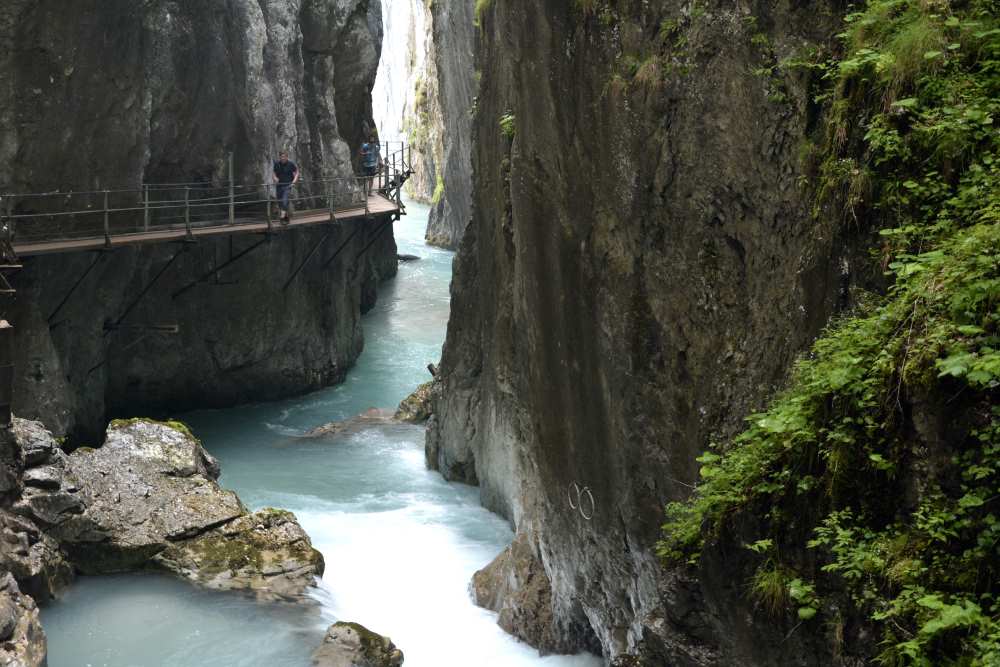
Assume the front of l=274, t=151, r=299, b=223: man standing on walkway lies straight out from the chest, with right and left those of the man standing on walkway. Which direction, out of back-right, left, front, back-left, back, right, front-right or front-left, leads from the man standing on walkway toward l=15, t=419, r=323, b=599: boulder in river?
front

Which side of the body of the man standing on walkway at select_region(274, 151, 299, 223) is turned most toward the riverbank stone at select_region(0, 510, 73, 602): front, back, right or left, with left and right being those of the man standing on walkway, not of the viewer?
front

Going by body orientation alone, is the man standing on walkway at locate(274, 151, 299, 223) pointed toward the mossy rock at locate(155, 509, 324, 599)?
yes

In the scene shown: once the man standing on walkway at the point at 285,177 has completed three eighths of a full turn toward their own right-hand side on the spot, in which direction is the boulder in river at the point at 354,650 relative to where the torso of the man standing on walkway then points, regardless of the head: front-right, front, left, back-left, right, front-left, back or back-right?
back-left

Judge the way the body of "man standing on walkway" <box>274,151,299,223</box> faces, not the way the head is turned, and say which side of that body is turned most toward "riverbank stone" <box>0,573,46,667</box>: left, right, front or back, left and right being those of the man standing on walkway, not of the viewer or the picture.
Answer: front

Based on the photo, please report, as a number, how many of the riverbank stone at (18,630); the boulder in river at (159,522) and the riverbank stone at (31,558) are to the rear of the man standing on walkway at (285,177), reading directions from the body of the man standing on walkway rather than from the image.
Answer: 0

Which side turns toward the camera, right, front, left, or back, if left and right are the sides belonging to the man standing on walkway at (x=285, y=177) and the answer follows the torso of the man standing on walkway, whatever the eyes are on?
front
